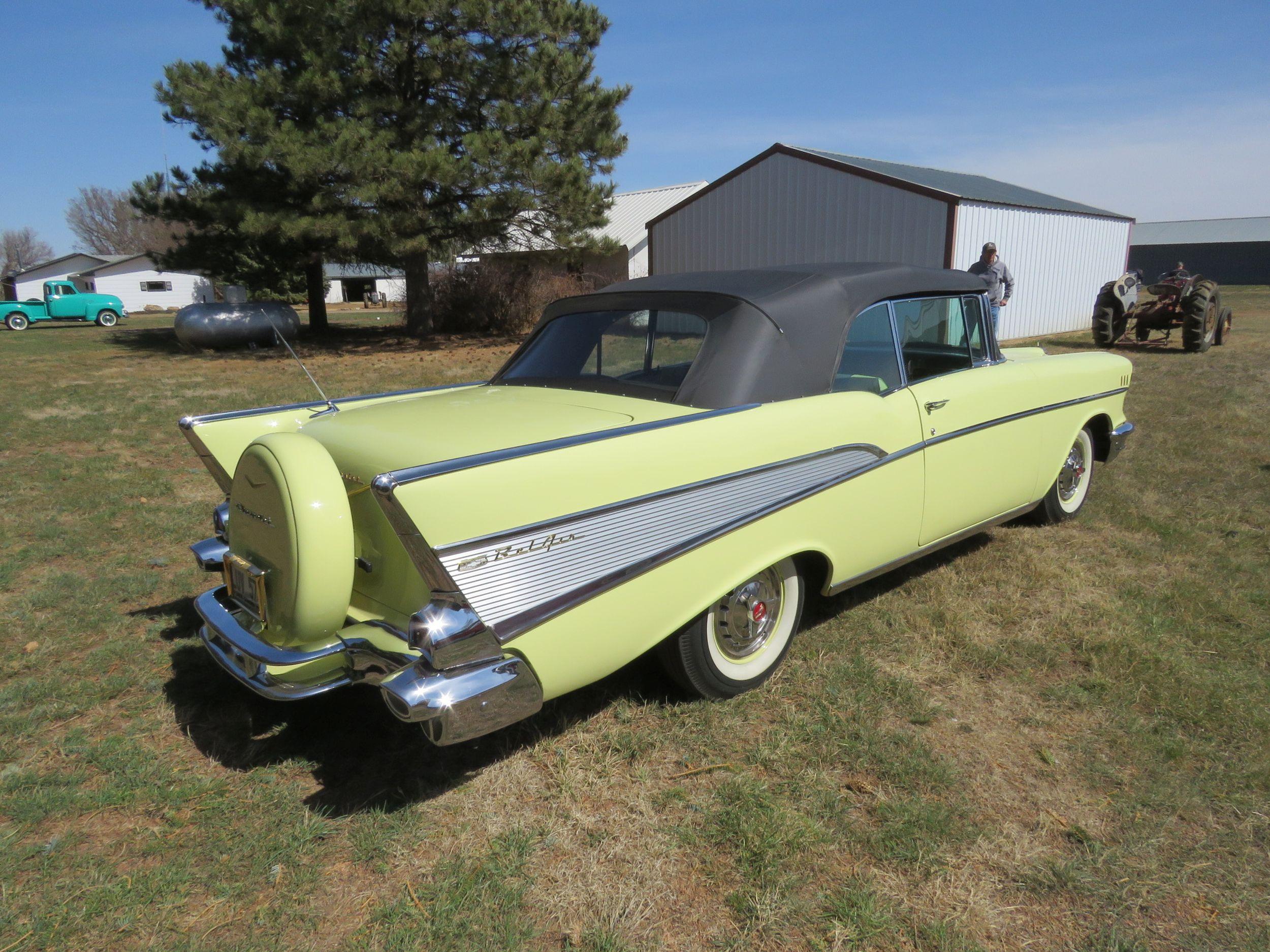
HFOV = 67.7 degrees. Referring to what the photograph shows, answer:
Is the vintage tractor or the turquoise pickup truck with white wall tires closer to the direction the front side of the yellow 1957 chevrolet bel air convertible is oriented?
the vintage tractor

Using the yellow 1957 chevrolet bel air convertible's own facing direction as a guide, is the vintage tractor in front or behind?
in front

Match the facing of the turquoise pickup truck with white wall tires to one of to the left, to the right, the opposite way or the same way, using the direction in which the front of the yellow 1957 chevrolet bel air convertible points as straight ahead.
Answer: the same way

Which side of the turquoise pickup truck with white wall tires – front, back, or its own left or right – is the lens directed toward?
right

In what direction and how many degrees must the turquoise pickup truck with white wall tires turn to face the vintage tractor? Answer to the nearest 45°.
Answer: approximately 45° to its right

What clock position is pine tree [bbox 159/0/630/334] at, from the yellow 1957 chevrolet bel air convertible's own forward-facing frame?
The pine tree is roughly at 10 o'clock from the yellow 1957 chevrolet bel air convertible.

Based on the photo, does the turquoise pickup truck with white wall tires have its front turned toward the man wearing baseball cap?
no

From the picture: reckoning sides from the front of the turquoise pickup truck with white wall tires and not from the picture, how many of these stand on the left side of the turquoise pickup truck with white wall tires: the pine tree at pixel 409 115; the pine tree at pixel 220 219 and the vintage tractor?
0

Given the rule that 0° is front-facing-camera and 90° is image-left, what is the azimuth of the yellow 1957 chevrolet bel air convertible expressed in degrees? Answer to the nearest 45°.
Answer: approximately 225°

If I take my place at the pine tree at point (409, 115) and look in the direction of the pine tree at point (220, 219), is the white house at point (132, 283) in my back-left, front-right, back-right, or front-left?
front-right

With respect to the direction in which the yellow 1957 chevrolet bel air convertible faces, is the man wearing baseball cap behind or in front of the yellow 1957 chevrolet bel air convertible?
in front

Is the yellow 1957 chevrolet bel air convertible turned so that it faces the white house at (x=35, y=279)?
no

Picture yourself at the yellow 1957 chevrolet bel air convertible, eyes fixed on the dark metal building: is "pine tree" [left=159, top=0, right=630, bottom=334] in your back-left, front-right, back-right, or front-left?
front-left

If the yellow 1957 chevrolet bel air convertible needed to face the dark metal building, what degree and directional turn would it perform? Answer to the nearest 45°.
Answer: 0° — it already faces it
